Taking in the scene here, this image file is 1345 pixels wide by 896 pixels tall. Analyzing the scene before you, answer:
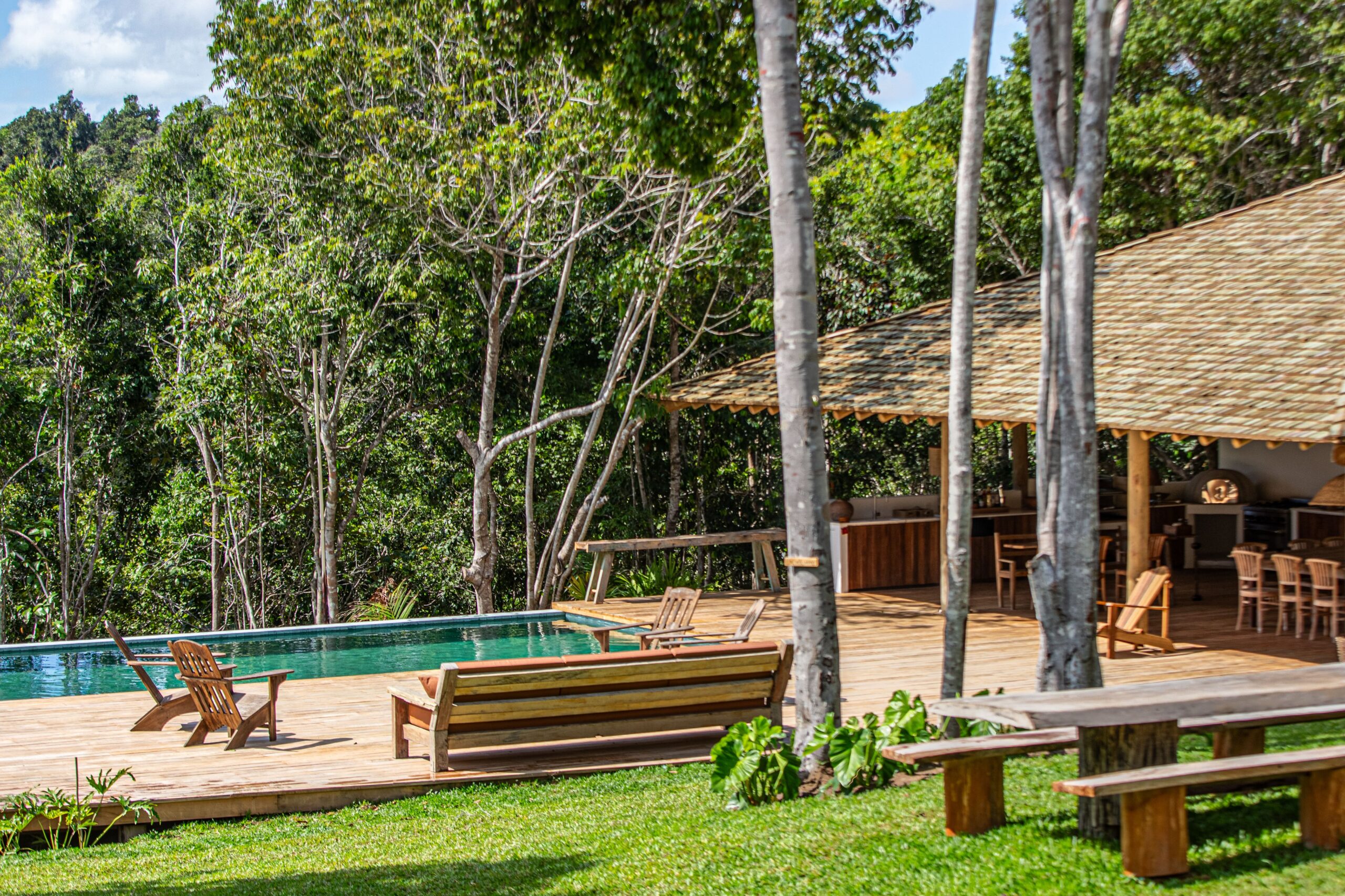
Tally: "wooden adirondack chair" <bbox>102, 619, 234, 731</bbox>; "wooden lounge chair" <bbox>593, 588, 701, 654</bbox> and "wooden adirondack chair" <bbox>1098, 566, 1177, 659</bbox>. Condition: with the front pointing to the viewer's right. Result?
1

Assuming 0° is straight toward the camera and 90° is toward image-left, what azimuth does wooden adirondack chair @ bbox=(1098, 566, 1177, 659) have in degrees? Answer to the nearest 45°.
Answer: approximately 45°

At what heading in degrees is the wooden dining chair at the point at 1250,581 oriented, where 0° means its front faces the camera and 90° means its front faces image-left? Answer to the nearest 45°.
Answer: approximately 225°

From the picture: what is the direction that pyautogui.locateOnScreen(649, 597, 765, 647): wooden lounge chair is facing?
to the viewer's left

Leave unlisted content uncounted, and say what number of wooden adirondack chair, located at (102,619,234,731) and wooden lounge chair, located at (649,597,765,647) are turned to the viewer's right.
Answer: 1

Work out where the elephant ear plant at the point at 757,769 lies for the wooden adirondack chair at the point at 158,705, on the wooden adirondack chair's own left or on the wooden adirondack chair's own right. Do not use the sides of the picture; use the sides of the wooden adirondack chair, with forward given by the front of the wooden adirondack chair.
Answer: on the wooden adirondack chair's own right

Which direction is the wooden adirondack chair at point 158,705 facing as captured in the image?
to the viewer's right

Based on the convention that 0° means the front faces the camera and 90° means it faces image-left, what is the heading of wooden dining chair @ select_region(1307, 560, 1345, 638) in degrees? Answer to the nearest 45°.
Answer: approximately 225°

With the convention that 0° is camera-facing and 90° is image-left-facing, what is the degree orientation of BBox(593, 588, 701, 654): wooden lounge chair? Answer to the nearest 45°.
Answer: approximately 45°

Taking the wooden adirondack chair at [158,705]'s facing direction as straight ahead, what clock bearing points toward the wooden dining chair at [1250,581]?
The wooden dining chair is roughly at 12 o'clock from the wooden adirondack chair.

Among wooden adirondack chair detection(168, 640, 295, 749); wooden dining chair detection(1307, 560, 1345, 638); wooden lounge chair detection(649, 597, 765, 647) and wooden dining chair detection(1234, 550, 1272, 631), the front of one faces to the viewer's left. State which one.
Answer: the wooden lounge chair

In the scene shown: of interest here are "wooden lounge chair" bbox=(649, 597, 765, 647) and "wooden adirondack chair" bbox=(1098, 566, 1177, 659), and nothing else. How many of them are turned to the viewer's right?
0

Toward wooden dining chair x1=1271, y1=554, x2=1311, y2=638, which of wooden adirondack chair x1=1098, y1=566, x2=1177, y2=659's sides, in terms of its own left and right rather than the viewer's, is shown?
back

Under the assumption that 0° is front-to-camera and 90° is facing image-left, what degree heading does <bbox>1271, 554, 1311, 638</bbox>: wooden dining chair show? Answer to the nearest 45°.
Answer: approximately 225°

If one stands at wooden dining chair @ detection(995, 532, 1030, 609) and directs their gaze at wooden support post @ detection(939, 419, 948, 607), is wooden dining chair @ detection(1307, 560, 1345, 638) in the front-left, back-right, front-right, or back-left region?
back-left

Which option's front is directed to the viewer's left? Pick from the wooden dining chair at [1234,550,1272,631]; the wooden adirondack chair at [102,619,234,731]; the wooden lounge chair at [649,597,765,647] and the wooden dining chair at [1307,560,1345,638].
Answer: the wooden lounge chair

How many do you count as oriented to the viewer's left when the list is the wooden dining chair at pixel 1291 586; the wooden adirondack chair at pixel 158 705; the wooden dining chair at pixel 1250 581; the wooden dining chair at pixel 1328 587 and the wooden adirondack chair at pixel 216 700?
0

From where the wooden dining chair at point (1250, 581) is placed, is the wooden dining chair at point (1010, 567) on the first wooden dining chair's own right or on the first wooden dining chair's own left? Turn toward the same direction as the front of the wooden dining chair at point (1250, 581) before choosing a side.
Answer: on the first wooden dining chair's own left

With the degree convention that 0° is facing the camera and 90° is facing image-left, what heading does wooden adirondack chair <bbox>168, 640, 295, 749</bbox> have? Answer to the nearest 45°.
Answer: approximately 225°

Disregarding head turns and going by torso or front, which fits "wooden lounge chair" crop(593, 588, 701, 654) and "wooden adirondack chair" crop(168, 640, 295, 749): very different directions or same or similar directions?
very different directions
